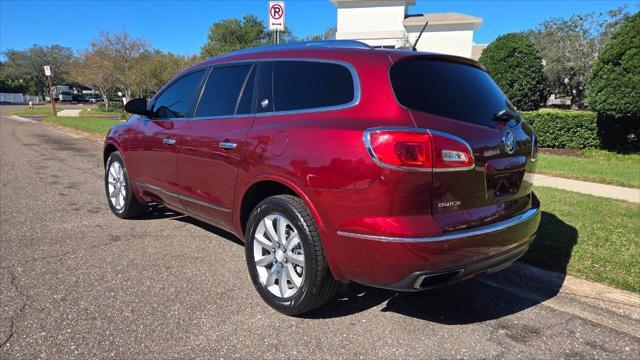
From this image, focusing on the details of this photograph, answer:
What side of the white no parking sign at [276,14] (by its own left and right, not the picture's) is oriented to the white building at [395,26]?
back

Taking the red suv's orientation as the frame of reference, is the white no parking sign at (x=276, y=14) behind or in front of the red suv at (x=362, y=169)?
in front

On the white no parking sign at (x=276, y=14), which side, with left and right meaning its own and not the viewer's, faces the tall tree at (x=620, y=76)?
left

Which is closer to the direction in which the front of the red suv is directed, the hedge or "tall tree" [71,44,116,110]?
the tall tree

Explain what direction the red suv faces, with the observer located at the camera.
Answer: facing away from the viewer and to the left of the viewer

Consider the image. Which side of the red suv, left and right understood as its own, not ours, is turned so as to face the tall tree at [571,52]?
right

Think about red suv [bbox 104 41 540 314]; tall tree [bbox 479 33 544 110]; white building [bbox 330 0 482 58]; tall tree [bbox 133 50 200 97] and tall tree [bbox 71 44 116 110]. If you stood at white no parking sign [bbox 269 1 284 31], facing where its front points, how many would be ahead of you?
1

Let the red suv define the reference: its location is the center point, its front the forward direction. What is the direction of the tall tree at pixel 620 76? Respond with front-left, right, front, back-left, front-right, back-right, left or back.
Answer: right

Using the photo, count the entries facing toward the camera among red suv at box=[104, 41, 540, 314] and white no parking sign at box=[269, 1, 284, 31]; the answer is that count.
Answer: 1

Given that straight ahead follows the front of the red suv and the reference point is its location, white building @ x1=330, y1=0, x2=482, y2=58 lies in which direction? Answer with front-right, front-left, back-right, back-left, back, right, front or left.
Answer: front-right

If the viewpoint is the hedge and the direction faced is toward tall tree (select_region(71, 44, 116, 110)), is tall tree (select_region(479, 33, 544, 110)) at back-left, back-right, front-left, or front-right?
front-right

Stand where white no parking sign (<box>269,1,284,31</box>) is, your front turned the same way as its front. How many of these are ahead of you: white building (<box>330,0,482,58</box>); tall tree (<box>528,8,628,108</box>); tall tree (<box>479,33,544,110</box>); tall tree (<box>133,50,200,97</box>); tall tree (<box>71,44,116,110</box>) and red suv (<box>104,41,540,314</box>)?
1

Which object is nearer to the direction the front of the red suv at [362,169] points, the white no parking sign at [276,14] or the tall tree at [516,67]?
the white no parking sign

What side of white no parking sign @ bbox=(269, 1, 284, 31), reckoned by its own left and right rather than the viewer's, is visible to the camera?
front

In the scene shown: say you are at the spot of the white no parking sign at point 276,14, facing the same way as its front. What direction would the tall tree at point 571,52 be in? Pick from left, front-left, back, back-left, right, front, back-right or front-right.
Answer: back-left

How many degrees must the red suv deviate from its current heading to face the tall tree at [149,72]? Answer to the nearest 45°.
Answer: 0° — it already faces it

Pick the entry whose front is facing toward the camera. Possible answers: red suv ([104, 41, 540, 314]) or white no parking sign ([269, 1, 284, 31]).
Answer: the white no parking sign

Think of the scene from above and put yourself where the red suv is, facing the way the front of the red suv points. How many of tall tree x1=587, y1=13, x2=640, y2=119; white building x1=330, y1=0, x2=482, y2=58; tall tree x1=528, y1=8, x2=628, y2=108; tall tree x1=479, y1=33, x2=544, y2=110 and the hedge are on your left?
0
